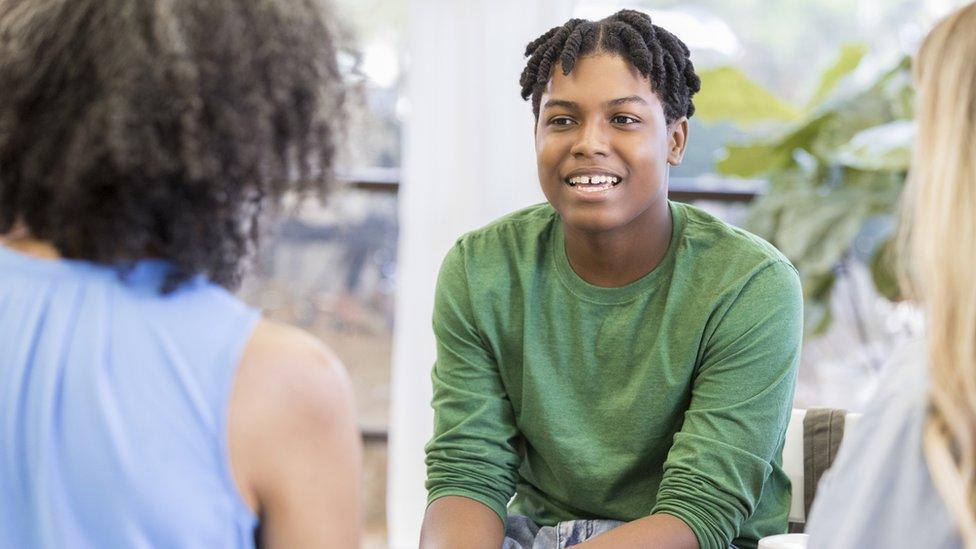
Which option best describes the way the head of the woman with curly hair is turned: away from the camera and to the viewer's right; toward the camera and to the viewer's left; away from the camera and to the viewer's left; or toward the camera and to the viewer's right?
away from the camera and to the viewer's right

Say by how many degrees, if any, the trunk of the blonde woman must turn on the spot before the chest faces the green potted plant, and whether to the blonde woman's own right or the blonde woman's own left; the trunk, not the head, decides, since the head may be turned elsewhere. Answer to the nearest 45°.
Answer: approximately 45° to the blonde woman's own right

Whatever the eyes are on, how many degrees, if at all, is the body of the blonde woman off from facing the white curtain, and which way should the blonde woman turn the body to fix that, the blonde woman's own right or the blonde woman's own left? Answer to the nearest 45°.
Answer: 0° — they already face it

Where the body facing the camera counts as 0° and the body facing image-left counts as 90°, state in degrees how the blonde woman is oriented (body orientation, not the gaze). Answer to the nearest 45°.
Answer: approximately 135°

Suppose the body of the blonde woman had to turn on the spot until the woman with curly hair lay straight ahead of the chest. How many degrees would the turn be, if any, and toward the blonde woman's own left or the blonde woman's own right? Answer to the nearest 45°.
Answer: approximately 45° to the blonde woman's own left
